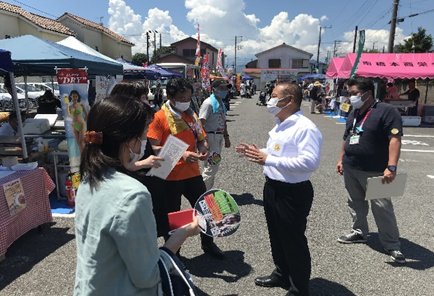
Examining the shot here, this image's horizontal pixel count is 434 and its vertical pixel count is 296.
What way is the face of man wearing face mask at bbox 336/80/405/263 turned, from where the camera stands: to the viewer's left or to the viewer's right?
to the viewer's left

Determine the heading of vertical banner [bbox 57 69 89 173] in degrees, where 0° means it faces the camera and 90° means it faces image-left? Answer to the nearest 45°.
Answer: approximately 0°

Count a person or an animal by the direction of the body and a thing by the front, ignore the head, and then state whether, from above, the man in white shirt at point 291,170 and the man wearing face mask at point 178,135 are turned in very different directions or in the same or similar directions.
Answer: very different directions

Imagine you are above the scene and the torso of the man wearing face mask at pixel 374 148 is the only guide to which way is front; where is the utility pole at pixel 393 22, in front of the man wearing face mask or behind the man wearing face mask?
behind

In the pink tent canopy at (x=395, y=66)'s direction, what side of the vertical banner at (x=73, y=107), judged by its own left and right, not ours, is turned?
left

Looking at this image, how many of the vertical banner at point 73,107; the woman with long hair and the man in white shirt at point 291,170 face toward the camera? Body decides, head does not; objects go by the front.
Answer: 1

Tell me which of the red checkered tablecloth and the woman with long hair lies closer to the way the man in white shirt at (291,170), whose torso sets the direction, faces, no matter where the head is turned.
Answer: the red checkered tablecloth

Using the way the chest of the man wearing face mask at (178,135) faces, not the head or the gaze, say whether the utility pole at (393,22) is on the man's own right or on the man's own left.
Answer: on the man's own left

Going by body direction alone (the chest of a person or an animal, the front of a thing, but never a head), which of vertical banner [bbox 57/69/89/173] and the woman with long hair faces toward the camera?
the vertical banner

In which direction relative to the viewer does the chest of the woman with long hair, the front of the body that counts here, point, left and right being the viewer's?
facing away from the viewer and to the right of the viewer

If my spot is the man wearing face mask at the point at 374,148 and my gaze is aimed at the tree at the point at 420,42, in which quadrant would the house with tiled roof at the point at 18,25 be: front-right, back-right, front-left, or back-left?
front-left

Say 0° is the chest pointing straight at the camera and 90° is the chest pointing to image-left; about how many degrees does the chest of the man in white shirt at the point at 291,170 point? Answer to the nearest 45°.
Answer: approximately 90°

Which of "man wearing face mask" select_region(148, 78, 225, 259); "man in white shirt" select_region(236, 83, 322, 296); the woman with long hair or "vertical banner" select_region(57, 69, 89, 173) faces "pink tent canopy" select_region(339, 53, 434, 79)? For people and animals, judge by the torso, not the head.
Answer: the woman with long hair

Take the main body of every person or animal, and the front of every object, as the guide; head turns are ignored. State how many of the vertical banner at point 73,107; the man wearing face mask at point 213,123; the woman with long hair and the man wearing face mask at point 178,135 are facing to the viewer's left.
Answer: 0

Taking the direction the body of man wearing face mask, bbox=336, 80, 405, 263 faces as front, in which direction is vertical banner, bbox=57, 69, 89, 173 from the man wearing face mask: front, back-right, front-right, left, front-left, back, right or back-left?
front-right

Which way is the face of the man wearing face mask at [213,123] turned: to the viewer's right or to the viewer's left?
to the viewer's right

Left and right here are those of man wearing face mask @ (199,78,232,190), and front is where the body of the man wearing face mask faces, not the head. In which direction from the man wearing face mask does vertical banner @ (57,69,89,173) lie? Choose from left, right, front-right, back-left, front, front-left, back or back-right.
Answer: back-right

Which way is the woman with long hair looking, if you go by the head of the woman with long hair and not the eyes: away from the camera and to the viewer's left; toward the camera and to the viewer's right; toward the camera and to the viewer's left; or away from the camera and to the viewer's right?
away from the camera and to the viewer's right

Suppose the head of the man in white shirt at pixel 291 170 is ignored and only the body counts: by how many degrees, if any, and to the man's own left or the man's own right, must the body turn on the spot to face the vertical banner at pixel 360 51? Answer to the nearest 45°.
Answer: approximately 90° to the man's own right

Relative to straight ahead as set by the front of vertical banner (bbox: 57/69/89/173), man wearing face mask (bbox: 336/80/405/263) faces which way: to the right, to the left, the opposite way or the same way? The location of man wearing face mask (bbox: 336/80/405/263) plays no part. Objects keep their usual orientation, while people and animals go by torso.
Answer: to the right
